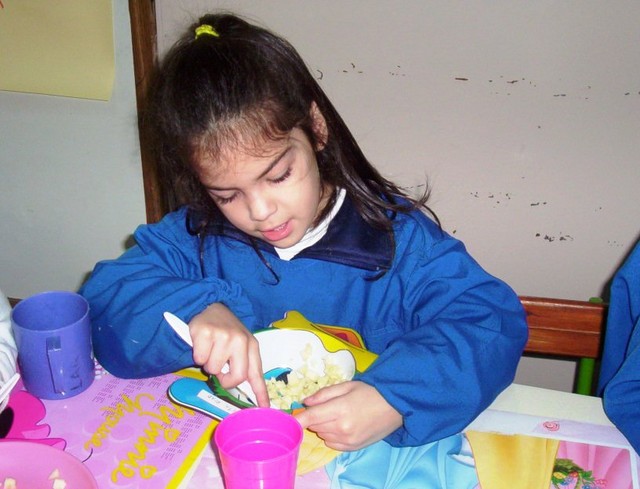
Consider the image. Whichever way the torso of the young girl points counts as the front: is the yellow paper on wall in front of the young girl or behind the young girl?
behind

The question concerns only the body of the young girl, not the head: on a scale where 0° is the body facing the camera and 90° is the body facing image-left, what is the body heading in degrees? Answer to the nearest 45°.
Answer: approximately 0°
